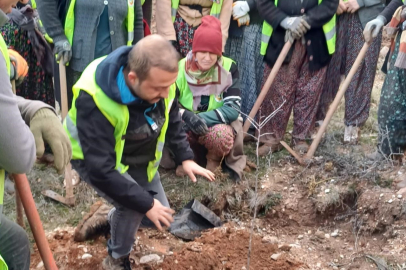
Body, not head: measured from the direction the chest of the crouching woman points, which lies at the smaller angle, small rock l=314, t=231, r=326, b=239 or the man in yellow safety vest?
the man in yellow safety vest

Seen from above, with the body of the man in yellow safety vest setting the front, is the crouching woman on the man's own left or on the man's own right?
on the man's own left

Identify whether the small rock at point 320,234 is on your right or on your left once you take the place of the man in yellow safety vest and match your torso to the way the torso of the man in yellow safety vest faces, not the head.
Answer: on your left

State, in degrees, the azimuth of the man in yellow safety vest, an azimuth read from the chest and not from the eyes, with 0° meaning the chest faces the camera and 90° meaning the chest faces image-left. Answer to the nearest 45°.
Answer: approximately 315°
